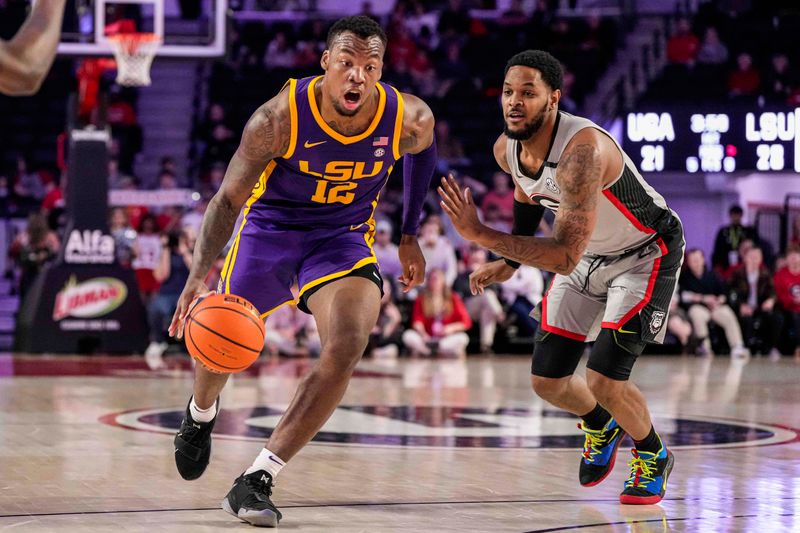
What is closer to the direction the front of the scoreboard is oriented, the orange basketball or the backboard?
the orange basketball

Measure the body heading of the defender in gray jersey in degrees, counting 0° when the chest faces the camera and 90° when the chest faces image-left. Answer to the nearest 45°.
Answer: approximately 45°

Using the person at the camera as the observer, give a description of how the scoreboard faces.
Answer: facing the viewer

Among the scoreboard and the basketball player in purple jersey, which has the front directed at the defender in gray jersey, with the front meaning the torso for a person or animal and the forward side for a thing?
the scoreboard

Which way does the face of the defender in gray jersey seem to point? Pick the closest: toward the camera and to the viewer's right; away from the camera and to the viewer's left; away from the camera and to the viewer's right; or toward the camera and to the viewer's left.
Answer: toward the camera and to the viewer's left

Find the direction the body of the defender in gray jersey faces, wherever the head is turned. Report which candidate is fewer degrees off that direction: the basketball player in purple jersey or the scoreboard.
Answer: the basketball player in purple jersey

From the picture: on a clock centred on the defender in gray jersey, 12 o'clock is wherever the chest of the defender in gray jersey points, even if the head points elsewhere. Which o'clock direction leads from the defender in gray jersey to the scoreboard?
The scoreboard is roughly at 5 o'clock from the defender in gray jersey.

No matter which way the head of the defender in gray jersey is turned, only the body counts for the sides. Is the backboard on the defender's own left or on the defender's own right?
on the defender's own right

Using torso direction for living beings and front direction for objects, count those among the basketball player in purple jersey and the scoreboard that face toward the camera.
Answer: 2

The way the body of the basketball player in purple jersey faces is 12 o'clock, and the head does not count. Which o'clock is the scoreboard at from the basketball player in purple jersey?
The scoreboard is roughly at 7 o'clock from the basketball player in purple jersey.

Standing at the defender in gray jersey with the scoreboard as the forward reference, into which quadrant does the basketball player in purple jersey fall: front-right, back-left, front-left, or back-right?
back-left

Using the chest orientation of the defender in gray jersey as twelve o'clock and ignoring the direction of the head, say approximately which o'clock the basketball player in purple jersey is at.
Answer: The basketball player in purple jersey is roughly at 1 o'clock from the defender in gray jersey.

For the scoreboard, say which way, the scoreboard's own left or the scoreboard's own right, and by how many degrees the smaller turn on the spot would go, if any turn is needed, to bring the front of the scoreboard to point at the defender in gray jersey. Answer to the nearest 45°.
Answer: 0° — it already faces them

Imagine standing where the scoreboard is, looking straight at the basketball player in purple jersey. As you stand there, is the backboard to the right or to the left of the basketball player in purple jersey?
right

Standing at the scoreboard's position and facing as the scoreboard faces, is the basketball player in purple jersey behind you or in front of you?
in front
